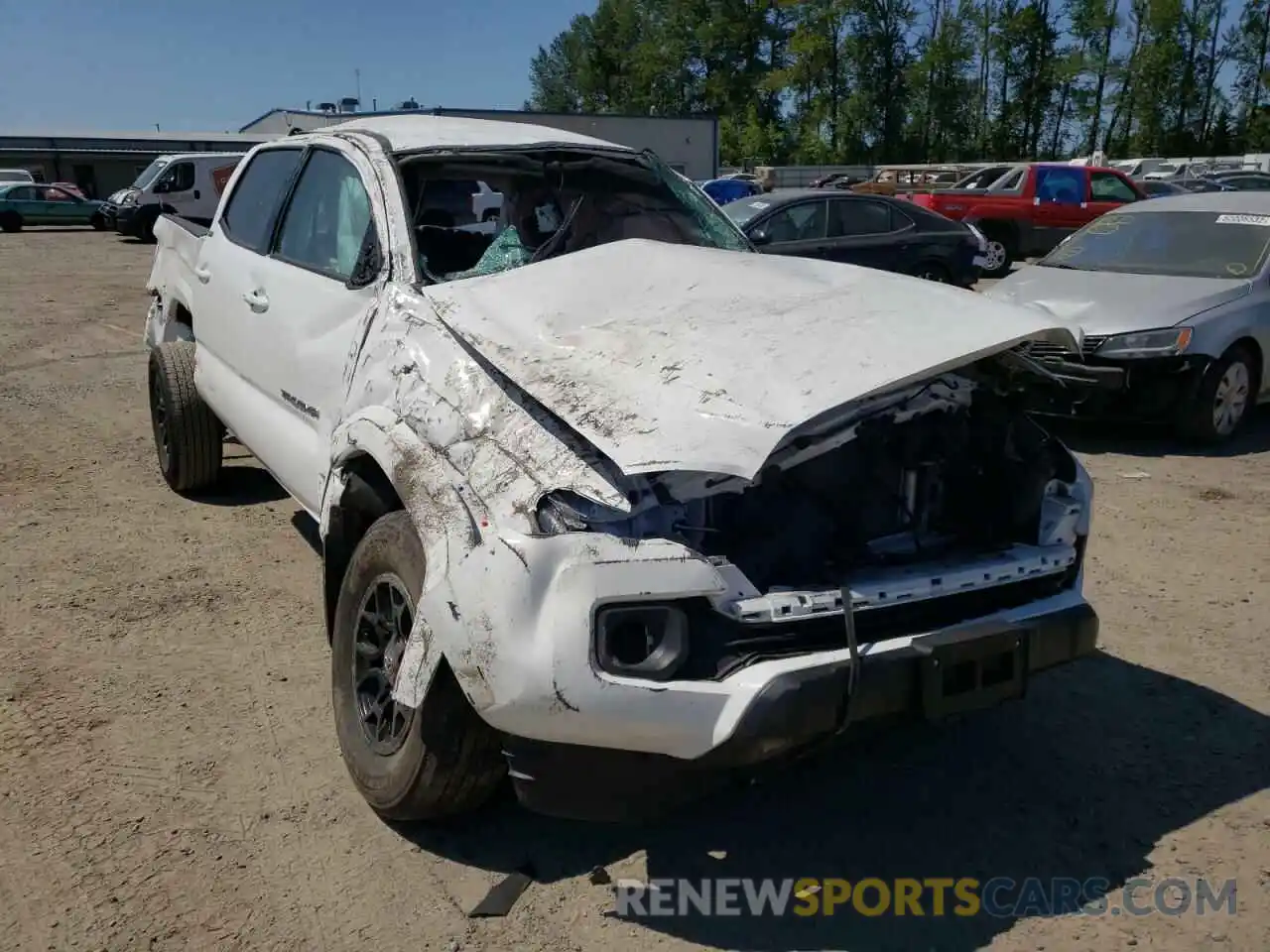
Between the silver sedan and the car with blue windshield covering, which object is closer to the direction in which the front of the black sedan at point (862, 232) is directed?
the silver sedan

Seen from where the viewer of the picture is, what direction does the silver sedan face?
facing the viewer and to the left of the viewer

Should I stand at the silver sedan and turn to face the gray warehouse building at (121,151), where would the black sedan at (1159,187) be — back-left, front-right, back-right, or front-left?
front-right

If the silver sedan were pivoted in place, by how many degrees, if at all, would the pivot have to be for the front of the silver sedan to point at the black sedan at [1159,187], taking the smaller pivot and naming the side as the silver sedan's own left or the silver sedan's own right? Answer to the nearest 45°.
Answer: approximately 135° to the silver sedan's own right

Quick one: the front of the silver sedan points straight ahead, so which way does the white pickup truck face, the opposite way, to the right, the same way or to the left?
to the left

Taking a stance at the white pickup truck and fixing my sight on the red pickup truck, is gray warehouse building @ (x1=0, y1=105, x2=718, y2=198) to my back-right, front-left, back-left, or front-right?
front-left

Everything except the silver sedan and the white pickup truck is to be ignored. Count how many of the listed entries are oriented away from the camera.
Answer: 0

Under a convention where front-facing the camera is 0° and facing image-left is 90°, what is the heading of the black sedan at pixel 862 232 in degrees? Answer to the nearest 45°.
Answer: approximately 45°
